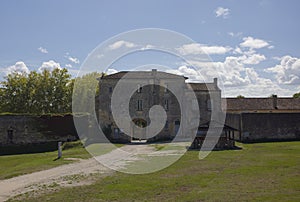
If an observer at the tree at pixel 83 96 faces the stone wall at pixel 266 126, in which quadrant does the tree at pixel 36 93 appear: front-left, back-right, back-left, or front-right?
back-right

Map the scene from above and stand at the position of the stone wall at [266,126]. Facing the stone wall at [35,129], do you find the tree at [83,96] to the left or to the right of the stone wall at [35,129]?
right

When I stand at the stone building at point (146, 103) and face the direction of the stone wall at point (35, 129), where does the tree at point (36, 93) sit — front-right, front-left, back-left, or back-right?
front-right

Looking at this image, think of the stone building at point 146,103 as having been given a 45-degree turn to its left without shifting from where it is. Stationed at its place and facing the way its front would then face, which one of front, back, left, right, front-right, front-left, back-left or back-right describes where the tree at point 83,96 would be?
back

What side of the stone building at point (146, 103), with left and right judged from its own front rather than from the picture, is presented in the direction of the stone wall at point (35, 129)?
right

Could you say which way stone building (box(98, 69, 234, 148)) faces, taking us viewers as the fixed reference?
facing the viewer

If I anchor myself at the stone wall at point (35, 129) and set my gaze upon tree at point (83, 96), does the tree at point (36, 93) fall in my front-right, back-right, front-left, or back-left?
front-left

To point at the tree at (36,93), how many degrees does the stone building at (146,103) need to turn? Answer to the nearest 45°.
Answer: approximately 135° to its right

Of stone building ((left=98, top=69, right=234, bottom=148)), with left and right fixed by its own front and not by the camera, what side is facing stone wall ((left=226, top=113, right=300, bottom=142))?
left
